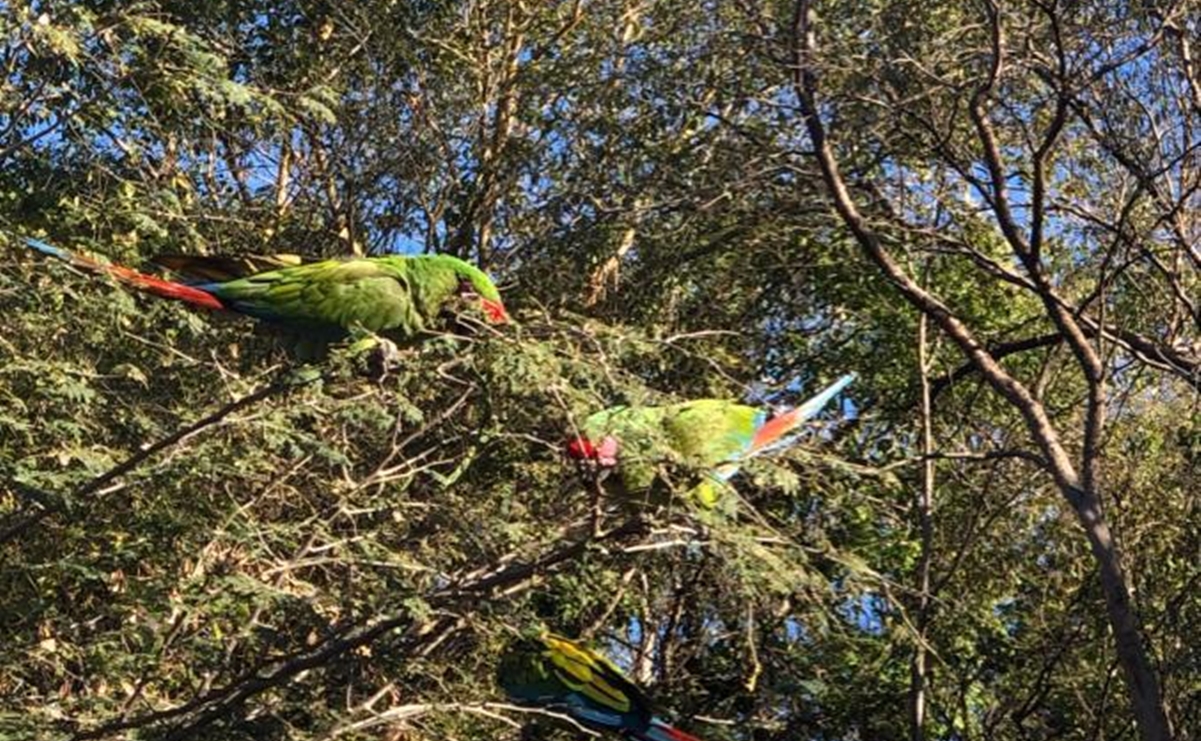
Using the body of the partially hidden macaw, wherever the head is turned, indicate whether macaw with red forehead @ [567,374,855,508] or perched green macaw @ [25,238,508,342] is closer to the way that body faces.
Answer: the perched green macaw

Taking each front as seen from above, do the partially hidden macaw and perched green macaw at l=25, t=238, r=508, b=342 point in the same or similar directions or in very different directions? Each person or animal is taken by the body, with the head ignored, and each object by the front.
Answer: very different directions

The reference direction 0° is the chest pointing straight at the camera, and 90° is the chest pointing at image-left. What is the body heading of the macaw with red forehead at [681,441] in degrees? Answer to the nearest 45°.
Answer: approximately 90°

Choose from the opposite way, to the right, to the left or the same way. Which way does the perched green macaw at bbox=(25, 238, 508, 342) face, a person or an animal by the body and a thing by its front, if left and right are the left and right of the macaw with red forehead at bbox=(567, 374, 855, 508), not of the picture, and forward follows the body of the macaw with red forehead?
the opposite way

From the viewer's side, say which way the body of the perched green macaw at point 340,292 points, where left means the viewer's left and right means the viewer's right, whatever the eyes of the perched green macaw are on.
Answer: facing to the right of the viewer

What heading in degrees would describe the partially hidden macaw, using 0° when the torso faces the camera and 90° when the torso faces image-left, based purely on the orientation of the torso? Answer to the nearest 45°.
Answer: approximately 90°

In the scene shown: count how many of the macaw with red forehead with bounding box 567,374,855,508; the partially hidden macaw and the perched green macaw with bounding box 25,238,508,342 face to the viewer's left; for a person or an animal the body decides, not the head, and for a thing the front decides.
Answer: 2
